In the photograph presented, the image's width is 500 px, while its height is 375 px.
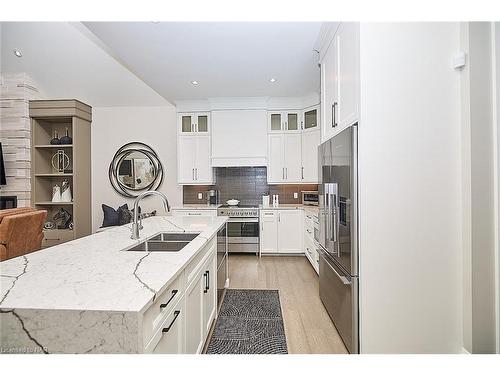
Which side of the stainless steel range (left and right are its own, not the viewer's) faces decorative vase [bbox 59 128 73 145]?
right

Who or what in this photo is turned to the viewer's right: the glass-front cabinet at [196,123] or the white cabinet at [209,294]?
the white cabinet

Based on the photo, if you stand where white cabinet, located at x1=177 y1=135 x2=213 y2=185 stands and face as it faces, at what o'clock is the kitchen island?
The kitchen island is roughly at 12 o'clock from the white cabinet.

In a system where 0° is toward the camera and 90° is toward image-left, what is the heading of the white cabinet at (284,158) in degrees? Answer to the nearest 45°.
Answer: approximately 0°

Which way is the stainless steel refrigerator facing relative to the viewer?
to the viewer's left

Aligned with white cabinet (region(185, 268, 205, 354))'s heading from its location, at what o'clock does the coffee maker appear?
The coffee maker is roughly at 9 o'clock from the white cabinet.

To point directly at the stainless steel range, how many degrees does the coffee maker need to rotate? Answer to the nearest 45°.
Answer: approximately 45° to its left

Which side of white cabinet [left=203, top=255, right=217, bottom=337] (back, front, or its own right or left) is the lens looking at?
right

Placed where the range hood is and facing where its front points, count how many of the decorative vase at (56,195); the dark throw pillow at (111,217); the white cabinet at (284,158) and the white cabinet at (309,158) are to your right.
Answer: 2

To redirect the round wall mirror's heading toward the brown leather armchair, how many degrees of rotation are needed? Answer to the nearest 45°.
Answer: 0° — it already faces it

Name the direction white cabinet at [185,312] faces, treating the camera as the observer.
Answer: facing to the right of the viewer

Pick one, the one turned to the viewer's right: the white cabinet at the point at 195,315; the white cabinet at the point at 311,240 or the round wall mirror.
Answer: the white cabinet at the point at 195,315

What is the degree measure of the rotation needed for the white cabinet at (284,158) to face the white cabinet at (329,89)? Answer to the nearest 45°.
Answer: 0° — it already faces it

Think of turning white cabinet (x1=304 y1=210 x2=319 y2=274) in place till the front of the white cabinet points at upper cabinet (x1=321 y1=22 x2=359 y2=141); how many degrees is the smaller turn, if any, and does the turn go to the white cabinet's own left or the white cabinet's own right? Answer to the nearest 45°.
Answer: approximately 90° to the white cabinet's own left
